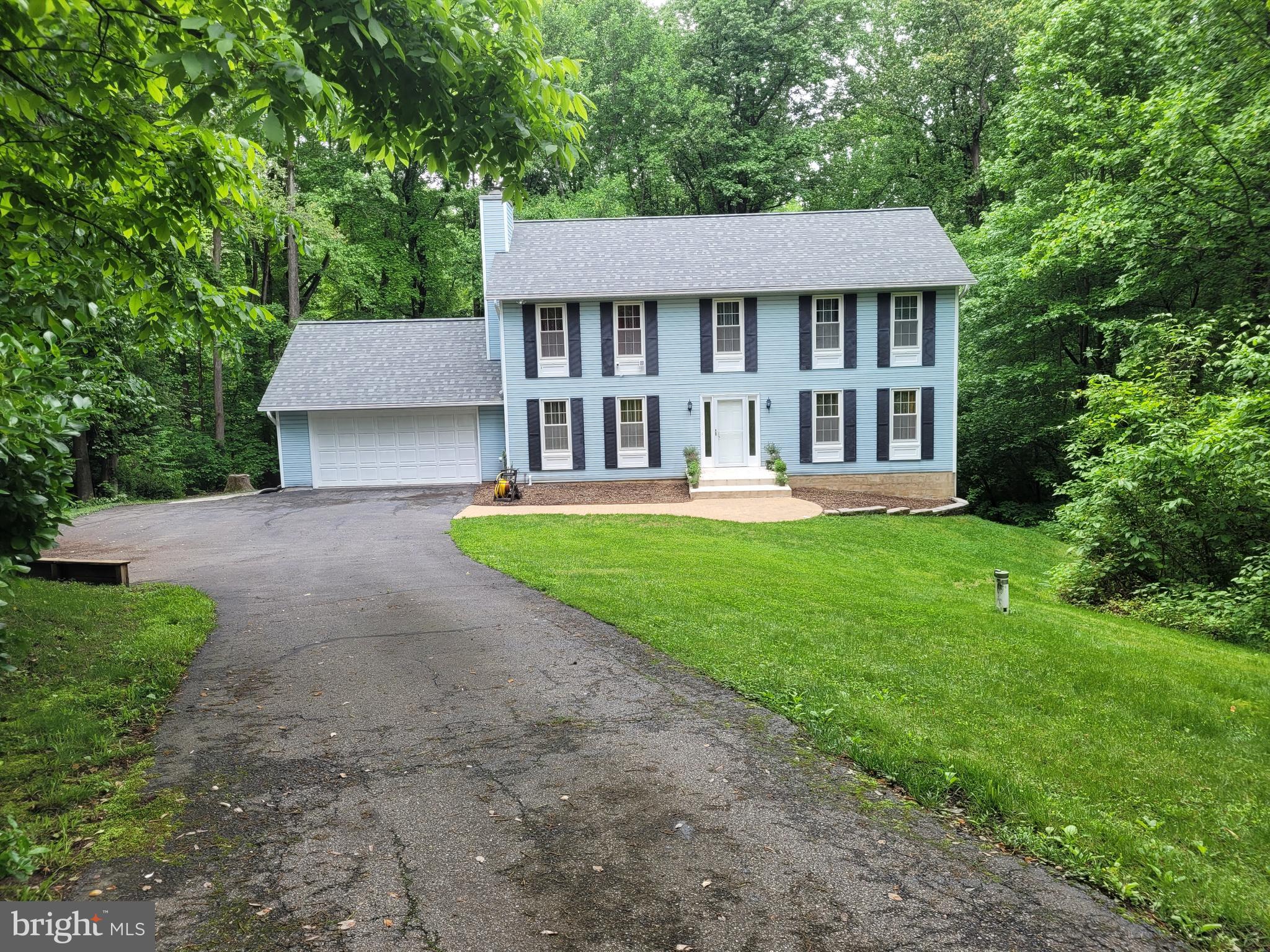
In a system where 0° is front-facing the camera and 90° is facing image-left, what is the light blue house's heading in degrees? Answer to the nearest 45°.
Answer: approximately 0°

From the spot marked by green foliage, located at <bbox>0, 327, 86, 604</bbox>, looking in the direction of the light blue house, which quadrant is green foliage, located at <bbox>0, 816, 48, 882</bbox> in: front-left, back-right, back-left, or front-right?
back-right

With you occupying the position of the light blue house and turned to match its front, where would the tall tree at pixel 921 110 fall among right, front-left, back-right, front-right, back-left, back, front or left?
back-left

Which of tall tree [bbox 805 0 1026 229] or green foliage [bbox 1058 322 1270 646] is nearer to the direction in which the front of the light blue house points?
the green foliage

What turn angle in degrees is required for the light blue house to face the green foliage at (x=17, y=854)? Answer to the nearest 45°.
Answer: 0° — it already faces it
